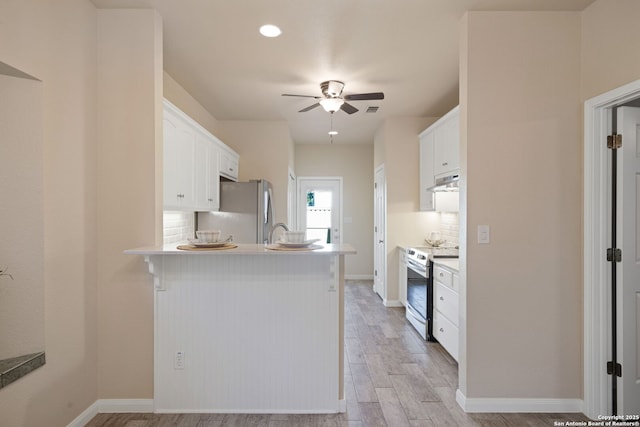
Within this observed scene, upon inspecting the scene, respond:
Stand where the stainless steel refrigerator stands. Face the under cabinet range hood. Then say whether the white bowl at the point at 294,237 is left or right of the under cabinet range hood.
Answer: right

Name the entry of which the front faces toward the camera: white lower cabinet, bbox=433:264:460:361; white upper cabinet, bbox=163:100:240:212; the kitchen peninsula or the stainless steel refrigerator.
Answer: the kitchen peninsula

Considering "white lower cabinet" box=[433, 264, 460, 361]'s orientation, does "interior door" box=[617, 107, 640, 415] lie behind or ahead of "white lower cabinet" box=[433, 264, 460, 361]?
behind

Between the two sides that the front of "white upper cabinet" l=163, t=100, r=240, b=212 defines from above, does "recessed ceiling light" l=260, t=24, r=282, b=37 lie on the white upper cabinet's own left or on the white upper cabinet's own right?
on the white upper cabinet's own right

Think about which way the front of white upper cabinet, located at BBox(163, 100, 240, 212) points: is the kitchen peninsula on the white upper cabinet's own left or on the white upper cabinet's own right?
on the white upper cabinet's own right

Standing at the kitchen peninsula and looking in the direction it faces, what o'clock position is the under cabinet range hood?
The under cabinet range hood is roughly at 8 o'clock from the kitchen peninsula.

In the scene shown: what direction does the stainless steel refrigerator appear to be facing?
to the viewer's right

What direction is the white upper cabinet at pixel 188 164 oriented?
to the viewer's right

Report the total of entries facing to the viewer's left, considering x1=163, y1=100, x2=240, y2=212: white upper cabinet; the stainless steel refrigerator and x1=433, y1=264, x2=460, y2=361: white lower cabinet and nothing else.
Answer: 1

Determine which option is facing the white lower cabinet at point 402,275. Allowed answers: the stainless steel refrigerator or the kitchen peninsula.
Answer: the stainless steel refrigerator

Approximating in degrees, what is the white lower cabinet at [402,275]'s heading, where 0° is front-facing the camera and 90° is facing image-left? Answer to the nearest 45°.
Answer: approximately 90°
